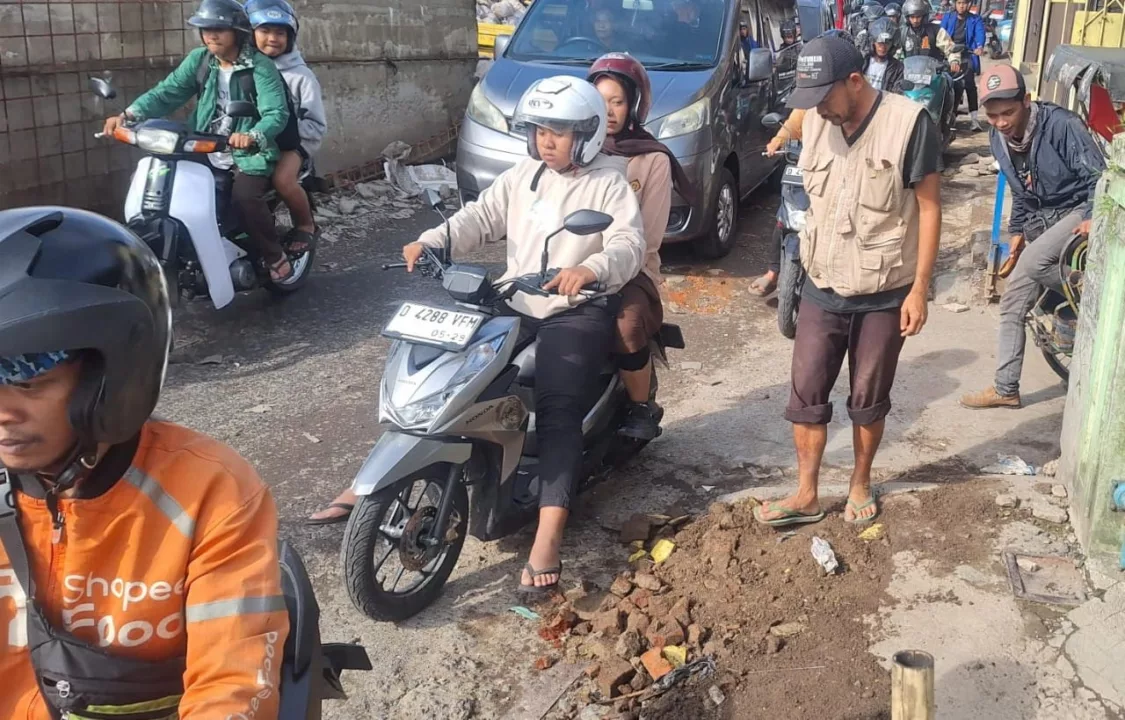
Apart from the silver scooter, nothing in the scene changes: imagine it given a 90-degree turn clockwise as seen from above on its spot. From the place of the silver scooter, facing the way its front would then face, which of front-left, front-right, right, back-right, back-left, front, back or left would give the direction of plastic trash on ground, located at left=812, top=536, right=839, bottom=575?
back-right

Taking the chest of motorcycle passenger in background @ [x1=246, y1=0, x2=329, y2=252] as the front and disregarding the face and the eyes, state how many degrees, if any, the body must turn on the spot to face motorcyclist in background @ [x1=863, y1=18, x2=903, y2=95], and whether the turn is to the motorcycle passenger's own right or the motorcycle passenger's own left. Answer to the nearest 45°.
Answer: approximately 180°

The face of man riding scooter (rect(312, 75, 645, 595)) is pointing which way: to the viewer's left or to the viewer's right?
to the viewer's left

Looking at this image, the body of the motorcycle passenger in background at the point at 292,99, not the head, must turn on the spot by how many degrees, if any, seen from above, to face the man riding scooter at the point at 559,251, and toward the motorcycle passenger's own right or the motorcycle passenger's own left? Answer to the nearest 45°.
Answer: approximately 45° to the motorcycle passenger's own left

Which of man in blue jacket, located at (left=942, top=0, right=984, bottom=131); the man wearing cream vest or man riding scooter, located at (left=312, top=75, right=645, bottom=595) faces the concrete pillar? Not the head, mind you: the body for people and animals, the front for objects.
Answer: the man in blue jacket
